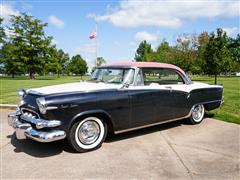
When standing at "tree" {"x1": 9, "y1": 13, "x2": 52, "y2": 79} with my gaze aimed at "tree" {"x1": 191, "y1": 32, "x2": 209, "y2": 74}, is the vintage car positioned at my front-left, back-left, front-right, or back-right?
front-right

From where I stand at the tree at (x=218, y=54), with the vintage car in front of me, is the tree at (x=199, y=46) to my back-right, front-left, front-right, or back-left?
back-right

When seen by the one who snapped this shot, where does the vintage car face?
facing the viewer and to the left of the viewer

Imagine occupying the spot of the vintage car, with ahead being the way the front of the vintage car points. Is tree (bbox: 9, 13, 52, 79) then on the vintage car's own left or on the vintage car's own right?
on the vintage car's own right

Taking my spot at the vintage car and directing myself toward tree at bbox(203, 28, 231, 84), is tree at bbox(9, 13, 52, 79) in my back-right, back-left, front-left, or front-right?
front-left

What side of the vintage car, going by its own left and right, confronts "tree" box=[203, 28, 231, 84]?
back

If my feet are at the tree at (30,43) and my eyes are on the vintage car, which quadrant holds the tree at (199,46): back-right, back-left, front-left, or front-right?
front-left

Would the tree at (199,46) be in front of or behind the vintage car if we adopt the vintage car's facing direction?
behind

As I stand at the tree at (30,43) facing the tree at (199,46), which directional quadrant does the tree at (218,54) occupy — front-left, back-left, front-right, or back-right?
front-right
